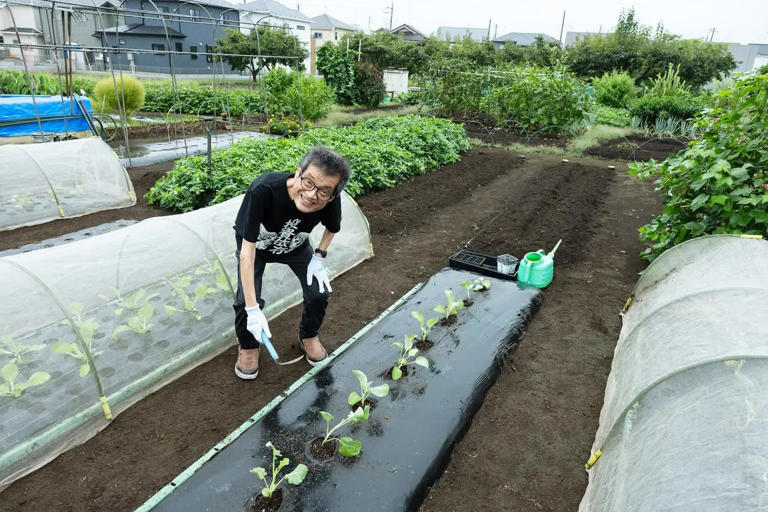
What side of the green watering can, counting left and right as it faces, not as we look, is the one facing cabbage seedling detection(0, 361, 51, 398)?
back

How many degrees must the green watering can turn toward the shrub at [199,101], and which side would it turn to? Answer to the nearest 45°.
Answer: approximately 90° to its left

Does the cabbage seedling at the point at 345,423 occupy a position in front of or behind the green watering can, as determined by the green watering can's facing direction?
behind

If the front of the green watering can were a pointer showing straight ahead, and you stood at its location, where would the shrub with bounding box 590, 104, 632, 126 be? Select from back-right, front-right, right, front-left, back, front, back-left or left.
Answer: front-left

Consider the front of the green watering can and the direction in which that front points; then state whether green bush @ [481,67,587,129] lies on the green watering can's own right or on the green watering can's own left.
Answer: on the green watering can's own left

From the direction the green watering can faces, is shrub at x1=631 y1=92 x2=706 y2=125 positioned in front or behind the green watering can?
in front

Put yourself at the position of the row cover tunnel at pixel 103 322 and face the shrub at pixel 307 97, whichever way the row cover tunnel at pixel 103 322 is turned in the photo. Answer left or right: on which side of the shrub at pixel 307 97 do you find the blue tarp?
left

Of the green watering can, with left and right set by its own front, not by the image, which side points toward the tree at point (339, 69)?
left

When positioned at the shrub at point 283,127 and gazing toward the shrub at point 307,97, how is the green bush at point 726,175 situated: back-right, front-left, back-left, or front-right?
back-right

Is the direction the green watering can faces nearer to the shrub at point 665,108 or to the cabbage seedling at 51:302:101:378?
the shrub

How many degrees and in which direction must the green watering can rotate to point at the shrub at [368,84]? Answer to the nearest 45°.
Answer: approximately 90° to its left

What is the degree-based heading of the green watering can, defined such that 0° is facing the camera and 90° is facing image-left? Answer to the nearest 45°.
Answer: approximately 225°

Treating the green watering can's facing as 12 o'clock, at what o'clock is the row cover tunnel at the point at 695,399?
The row cover tunnel is roughly at 4 o'clock from the green watering can.

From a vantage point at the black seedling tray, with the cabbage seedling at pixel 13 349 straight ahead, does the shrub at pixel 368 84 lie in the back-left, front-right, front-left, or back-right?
back-right

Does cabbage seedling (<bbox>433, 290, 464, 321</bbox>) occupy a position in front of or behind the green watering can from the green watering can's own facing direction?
behind

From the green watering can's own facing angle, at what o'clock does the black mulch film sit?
The black mulch film is roughly at 5 o'clock from the green watering can.

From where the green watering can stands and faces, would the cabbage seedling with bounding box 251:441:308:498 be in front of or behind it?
behind
